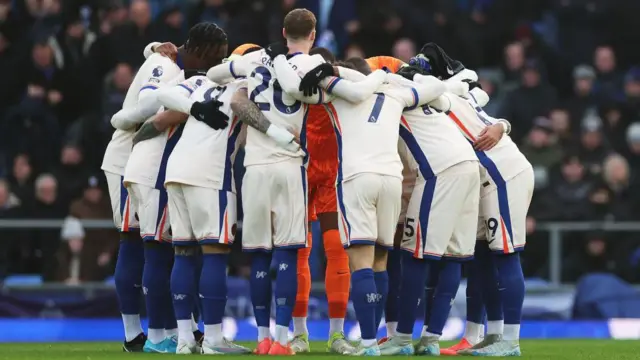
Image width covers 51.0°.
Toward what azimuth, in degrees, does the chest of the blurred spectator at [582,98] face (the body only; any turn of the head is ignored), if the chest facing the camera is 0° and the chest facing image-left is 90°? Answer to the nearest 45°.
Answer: approximately 0°

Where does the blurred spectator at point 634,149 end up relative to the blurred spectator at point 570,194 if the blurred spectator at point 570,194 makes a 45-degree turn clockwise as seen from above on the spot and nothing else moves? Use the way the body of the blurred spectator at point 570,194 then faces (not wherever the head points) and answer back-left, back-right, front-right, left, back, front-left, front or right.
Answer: back

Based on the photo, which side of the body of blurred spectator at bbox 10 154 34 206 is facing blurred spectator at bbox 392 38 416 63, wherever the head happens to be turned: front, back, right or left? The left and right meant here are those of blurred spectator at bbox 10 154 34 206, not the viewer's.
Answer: left

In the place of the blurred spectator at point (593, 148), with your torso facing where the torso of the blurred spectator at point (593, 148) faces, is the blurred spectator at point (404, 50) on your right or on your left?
on your right

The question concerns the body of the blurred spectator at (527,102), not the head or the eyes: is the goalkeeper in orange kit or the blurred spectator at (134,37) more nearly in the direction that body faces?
the goalkeeper in orange kit

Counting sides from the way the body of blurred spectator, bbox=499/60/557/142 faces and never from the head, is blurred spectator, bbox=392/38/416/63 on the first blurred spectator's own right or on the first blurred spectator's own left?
on the first blurred spectator's own right
